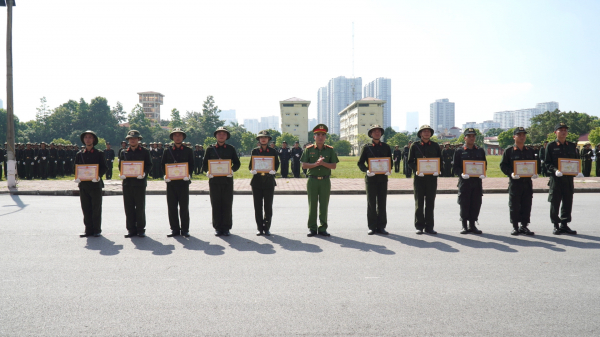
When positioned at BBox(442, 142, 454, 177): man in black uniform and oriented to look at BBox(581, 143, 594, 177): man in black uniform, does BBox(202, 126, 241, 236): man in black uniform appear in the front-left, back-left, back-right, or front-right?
back-right

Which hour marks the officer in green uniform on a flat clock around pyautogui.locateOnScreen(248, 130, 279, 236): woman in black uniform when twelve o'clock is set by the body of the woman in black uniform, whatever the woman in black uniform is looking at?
The officer in green uniform is roughly at 9 o'clock from the woman in black uniform.

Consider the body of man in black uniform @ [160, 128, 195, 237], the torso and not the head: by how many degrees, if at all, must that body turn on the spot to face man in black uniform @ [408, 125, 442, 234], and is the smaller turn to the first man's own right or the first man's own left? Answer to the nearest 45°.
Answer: approximately 90° to the first man's own left

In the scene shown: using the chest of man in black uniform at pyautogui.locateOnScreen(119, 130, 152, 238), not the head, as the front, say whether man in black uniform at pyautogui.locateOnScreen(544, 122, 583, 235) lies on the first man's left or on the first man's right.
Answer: on the first man's left

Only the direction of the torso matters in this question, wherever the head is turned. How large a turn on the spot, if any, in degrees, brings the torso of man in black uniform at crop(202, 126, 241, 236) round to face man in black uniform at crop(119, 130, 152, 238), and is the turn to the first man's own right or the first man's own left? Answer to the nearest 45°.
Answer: approximately 90° to the first man's own right
